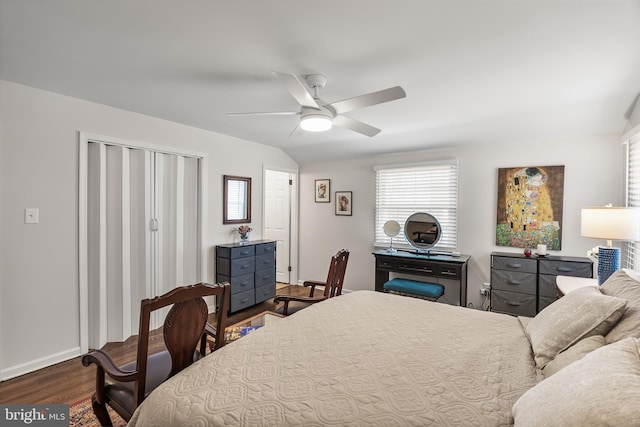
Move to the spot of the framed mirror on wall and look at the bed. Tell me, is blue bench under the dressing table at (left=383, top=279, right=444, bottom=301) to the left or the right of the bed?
left

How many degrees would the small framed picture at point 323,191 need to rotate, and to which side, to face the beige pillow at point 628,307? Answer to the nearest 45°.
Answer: approximately 45° to its left

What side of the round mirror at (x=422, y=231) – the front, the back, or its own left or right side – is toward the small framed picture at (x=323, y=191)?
right

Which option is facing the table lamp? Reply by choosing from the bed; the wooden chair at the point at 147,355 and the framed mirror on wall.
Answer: the framed mirror on wall

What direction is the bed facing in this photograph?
to the viewer's left

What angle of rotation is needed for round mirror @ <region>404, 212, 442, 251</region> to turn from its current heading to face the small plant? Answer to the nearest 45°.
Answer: approximately 90° to its right

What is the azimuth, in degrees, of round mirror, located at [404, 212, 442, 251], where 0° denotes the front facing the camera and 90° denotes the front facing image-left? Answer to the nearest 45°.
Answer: approximately 0°

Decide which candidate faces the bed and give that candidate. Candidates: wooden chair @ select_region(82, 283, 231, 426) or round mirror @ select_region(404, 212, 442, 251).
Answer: the round mirror

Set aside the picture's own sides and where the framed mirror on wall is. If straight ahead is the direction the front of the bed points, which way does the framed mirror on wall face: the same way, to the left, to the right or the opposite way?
the opposite way

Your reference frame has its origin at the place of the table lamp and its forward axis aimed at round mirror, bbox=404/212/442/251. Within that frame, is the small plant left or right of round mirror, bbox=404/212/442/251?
left

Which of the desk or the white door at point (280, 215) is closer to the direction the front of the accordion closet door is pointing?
the desk

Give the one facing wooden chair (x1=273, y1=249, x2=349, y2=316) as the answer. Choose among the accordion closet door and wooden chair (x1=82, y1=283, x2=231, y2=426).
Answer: the accordion closet door

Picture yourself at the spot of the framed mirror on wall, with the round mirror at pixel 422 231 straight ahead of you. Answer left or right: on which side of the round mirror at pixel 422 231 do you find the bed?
right
